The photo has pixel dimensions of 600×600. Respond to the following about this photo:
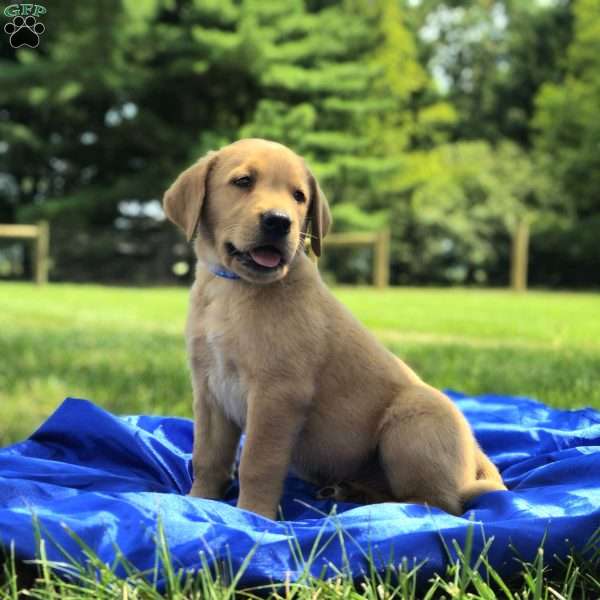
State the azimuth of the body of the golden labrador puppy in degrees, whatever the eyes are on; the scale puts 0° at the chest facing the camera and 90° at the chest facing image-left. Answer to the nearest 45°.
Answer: approximately 45°
